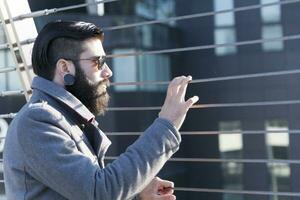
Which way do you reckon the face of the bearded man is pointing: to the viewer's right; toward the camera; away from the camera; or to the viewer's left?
to the viewer's right

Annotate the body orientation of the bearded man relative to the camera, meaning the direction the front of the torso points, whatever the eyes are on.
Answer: to the viewer's right
